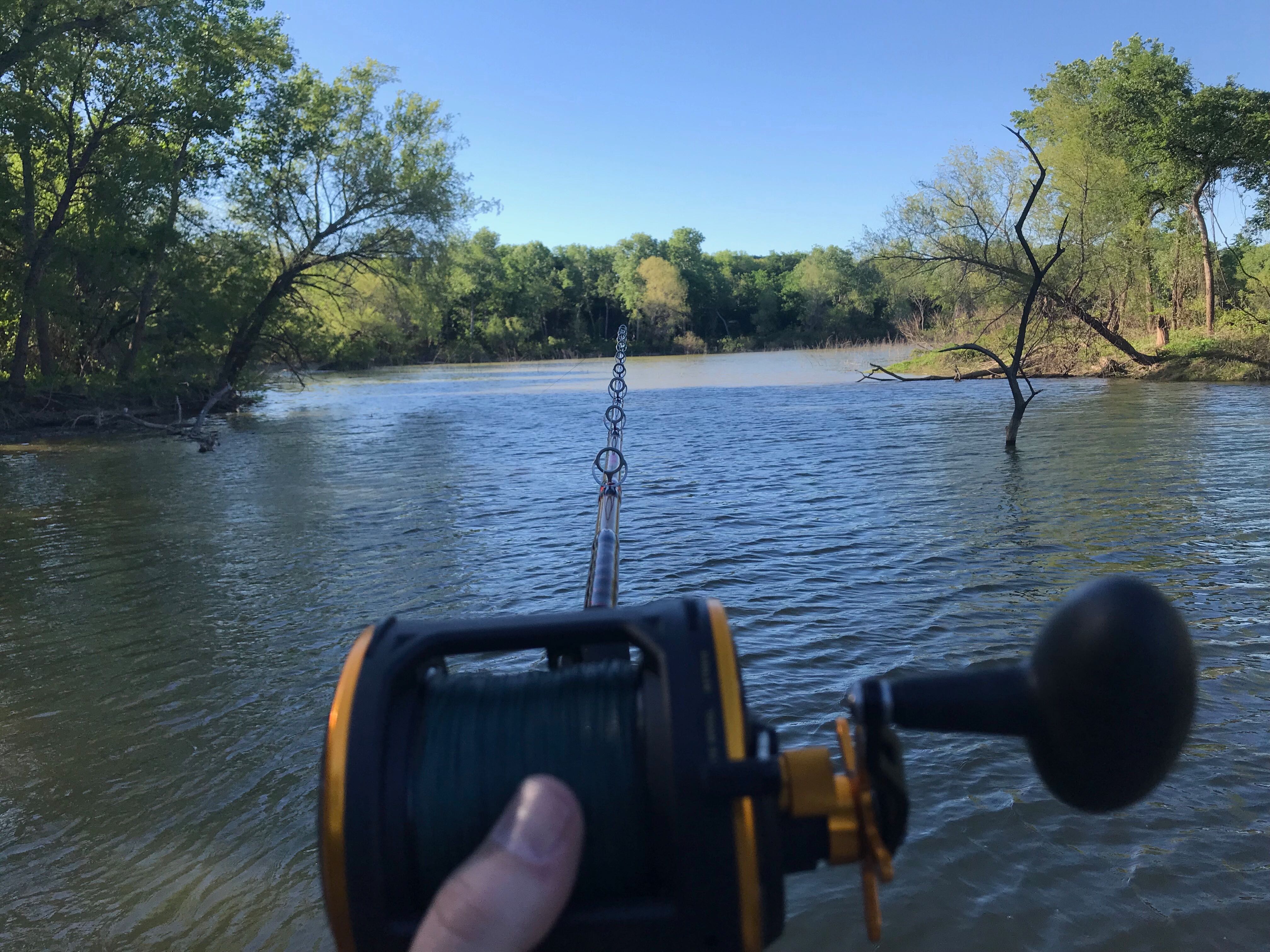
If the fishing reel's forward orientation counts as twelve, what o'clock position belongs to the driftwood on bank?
The driftwood on bank is roughly at 11 o'clock from the fishing reel.

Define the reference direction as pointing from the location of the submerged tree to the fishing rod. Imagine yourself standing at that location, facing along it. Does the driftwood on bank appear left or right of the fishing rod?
right

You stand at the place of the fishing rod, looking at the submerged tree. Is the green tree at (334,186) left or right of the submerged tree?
left

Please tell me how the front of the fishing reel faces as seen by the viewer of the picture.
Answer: facing away from the viewer

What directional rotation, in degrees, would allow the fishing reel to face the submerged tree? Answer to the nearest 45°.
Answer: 0° — it already faces it
